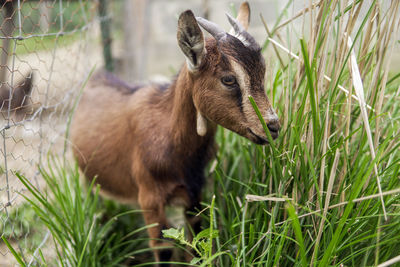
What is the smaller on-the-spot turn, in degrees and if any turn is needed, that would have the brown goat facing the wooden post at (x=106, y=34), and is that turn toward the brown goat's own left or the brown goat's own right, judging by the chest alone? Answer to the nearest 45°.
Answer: approximately 135° to the brown goat's own left

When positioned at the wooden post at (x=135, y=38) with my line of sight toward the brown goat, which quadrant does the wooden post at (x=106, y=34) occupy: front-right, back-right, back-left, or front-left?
front-right

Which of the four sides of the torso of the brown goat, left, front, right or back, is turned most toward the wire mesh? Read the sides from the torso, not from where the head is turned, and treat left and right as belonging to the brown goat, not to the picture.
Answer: back

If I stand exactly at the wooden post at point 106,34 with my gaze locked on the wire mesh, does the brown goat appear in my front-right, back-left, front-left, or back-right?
front-left

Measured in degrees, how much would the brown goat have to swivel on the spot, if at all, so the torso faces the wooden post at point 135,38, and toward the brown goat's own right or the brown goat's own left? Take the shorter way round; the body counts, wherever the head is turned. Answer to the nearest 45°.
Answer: approximately 135° to the brown goat's own left

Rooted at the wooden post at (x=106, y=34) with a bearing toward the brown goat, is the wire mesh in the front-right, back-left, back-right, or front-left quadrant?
front-right

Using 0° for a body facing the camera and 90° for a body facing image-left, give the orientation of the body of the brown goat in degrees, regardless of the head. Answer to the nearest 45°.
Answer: approximately 315°

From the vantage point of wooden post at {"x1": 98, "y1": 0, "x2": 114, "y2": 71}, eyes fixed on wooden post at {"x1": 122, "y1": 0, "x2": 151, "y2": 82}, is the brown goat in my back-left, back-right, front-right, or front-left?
back-right
